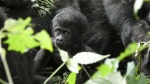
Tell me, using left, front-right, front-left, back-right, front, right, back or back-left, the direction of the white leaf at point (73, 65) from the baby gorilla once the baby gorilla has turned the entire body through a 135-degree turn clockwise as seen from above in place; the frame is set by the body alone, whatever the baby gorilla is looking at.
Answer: back

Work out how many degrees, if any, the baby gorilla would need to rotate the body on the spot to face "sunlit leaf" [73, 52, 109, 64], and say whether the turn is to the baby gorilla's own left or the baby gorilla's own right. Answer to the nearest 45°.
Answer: approximately 45° to the baby gorilla's own left

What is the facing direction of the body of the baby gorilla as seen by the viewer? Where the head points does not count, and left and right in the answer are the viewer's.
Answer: facing the viewer and to the left of the viewer

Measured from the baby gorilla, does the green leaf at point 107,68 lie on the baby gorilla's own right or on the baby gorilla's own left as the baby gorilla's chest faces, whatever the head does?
on the baby gorilla's own left

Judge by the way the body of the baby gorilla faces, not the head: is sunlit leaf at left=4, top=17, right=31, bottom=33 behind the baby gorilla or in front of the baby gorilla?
in front
